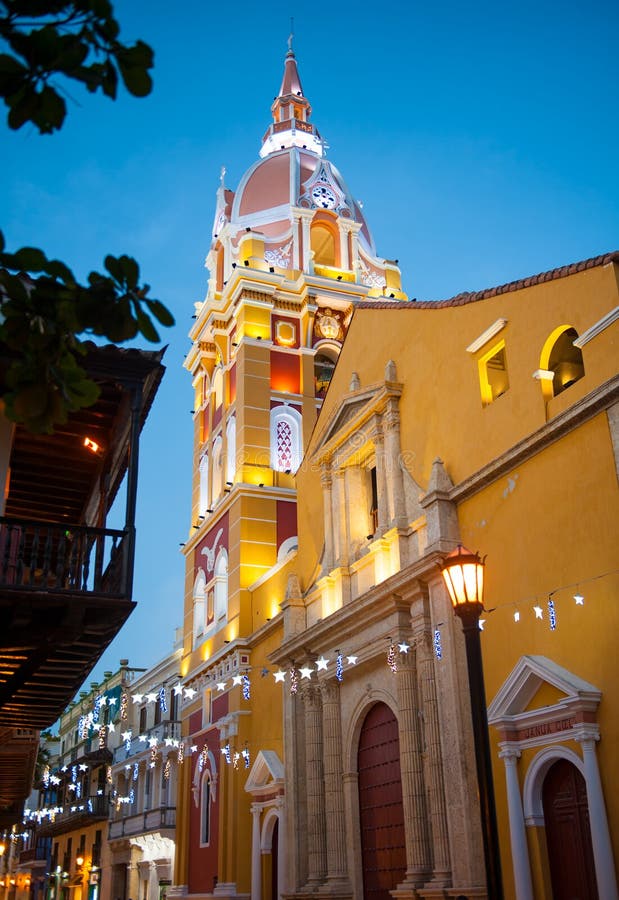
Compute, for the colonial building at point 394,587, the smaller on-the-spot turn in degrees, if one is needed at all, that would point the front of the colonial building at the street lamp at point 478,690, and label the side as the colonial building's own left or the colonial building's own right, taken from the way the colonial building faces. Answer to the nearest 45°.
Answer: approximately 45° to the colonial building's own left

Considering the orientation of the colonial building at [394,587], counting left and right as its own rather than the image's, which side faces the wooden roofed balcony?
front

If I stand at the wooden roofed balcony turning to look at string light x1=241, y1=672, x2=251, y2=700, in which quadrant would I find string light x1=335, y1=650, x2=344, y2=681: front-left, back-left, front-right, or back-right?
front-right

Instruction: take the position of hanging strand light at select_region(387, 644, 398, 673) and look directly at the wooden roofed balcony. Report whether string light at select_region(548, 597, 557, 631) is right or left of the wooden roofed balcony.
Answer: left
